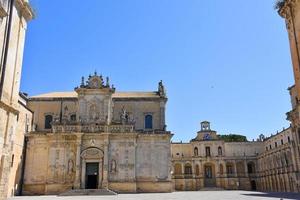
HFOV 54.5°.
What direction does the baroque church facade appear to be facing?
toward the camera

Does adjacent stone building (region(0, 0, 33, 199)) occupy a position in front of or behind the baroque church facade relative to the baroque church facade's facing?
in front
